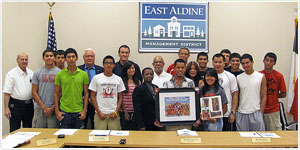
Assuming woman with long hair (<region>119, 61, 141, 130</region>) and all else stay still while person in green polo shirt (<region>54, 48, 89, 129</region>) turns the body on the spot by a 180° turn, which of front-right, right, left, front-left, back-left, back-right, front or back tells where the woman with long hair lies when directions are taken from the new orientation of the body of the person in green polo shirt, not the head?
right

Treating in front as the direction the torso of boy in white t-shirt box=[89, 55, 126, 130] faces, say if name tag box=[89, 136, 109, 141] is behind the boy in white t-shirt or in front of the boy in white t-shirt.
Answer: in front

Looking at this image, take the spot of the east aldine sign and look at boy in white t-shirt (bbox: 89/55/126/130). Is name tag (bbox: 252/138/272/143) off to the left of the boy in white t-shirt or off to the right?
left

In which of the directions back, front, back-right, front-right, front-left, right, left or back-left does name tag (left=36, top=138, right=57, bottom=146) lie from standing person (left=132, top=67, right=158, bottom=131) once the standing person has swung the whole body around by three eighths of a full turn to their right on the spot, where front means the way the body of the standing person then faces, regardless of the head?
front-left

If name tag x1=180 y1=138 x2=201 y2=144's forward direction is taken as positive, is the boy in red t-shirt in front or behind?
behind

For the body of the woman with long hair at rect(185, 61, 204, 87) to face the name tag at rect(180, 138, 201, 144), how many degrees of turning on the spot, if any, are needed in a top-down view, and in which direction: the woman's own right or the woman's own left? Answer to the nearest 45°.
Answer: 0° — they already face it

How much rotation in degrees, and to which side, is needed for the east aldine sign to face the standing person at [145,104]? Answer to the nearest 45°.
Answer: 0° — it already faces them

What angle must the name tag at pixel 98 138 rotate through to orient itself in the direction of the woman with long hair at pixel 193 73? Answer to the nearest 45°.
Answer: approximately 135° to its left

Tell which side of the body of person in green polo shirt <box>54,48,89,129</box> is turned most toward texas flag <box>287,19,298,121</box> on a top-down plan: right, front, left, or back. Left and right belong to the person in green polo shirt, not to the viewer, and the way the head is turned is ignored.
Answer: left
